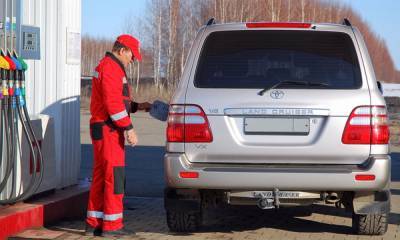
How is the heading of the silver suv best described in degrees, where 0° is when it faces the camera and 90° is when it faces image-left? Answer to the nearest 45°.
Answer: approximately 180°

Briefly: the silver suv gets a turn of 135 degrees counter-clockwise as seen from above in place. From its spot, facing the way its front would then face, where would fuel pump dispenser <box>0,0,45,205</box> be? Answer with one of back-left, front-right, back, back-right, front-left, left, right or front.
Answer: front-right
